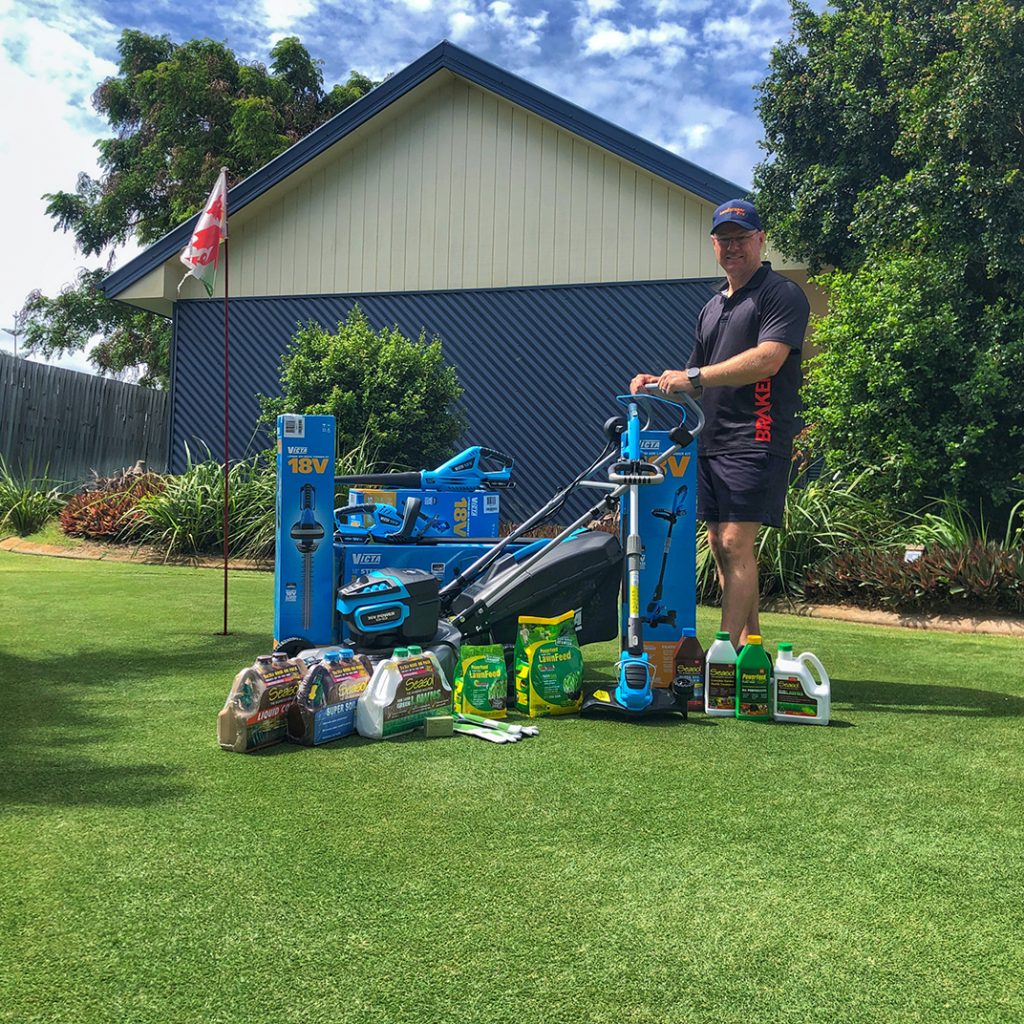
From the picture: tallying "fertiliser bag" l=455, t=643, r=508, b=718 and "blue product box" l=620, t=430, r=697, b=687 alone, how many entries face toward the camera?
2

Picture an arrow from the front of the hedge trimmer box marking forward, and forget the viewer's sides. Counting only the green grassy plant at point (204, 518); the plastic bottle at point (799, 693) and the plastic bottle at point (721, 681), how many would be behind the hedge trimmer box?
1

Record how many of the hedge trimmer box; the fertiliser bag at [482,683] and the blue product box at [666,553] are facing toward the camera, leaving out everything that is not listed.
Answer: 3

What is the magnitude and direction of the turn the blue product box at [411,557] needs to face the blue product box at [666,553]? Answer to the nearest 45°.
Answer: approximately 45° to its left

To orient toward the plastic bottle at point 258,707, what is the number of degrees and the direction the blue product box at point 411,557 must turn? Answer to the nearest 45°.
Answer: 0° — it already faces it

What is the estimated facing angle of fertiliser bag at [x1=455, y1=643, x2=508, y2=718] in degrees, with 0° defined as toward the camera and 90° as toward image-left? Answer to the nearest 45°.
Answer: approximately 0°

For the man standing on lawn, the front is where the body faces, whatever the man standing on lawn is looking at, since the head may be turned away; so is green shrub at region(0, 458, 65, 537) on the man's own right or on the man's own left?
on the man's own right

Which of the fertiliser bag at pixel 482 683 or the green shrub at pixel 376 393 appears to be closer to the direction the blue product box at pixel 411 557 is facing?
the fertiliser bag

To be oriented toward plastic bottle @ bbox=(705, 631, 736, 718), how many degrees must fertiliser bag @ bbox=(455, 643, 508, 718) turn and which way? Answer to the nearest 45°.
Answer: approximately 90° to its left

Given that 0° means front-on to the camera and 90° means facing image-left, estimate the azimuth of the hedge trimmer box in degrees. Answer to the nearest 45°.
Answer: approximately 0°
